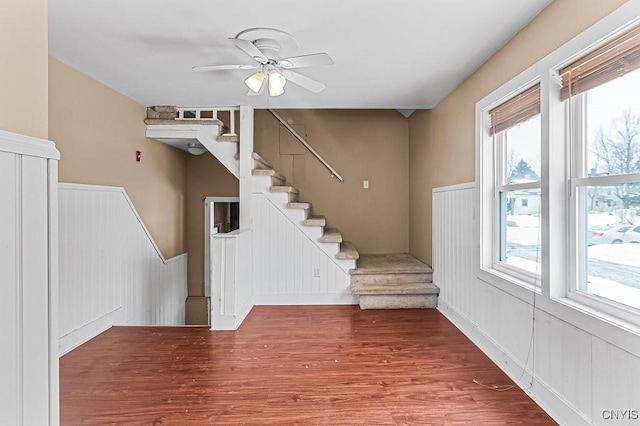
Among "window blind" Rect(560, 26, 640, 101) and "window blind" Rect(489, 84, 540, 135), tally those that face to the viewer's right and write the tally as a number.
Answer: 0

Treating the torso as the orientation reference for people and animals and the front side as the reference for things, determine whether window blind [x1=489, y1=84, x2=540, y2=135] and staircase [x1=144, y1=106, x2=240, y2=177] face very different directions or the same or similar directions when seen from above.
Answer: very different directions

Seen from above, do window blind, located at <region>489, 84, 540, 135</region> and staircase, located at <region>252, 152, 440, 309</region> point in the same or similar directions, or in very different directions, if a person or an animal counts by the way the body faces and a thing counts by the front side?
very different directions

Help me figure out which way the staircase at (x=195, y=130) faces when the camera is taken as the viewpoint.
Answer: facing to the right of the viewer

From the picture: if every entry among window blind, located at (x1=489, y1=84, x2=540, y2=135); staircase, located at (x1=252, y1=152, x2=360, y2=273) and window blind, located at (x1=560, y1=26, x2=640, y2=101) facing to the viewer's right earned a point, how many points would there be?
1

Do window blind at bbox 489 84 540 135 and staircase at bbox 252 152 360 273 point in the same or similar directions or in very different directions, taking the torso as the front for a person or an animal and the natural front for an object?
very different directions

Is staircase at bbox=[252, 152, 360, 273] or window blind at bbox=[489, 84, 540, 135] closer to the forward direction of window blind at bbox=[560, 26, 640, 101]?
the staircase

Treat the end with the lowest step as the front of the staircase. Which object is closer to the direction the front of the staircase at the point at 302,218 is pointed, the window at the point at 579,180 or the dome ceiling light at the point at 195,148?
the window
